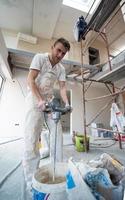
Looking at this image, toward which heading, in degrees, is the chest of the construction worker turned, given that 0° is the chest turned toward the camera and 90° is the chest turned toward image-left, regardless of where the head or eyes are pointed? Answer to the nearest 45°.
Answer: approximately 315°
